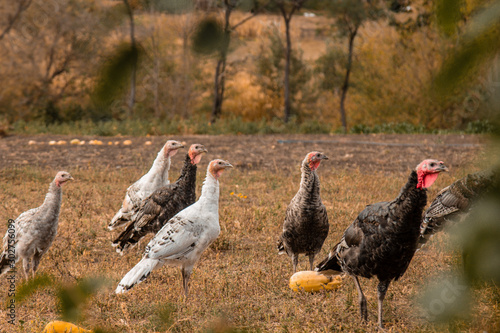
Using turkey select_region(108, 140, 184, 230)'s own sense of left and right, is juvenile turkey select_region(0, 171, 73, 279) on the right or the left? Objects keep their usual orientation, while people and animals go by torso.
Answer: on its right

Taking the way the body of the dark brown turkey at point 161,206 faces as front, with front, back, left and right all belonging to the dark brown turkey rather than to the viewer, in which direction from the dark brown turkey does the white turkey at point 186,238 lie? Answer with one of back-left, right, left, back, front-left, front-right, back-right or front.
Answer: right

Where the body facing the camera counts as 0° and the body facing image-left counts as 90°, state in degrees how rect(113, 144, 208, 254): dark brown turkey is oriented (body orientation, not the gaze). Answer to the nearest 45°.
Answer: approximately 270°

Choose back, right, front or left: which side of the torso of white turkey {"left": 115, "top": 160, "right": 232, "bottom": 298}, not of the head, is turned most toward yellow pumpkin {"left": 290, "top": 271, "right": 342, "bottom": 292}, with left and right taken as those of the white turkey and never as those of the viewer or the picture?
front

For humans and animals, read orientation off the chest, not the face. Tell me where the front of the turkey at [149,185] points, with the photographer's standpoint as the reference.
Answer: facing to the right of the viewer

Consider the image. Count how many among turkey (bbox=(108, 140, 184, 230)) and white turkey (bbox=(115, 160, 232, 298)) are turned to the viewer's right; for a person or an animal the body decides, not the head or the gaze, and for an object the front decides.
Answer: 2

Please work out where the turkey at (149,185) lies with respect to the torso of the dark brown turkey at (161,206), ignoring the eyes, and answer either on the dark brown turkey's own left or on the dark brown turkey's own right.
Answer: on the dark brown turkey's own left

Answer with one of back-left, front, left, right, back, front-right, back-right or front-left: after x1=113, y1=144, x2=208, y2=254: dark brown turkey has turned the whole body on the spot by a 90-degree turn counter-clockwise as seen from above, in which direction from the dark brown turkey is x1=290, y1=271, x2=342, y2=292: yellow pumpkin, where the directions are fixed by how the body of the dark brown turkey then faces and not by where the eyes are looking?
back-right

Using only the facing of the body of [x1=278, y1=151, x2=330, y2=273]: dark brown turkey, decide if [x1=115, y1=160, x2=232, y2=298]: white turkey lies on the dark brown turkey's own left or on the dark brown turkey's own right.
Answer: on the dark brown turkey's own right

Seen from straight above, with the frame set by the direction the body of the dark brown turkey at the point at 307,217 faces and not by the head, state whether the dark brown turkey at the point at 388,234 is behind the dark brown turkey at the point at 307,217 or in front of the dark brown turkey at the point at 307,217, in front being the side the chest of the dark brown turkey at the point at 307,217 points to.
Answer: in front

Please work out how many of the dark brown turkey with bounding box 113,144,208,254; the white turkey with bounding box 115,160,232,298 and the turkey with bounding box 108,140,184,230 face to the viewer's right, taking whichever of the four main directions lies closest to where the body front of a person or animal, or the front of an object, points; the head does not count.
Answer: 3

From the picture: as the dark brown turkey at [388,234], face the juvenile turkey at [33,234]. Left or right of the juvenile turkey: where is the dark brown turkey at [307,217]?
right

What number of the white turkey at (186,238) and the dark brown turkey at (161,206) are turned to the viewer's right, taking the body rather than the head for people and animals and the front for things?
2

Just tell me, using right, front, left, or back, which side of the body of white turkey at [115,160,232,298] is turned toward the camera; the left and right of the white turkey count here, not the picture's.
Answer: right

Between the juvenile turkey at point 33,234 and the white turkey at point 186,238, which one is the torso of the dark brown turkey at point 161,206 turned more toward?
the white turkey
